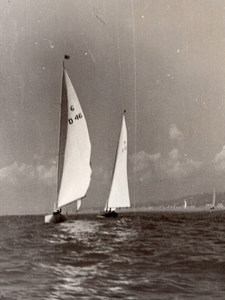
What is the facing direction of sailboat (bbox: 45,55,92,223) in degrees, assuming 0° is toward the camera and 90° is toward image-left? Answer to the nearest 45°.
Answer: approximately 135°
